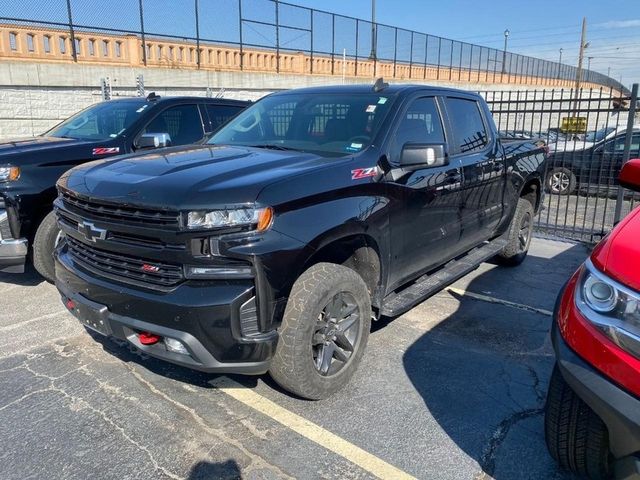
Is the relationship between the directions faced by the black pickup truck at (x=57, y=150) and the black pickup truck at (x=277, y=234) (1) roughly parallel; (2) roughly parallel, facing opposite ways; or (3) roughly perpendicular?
roughly parallel

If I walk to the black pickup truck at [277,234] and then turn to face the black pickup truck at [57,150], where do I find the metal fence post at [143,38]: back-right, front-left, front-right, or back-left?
front-right

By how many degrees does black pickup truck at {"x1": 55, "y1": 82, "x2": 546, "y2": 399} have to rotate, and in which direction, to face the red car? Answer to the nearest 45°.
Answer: approximately 90° to its left

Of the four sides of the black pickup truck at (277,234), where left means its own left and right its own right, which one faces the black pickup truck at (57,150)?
right

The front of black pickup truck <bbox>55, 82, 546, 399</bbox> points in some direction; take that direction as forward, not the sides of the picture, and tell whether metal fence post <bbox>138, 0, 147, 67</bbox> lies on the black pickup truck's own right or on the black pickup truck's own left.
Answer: on the black pickup truck's own right

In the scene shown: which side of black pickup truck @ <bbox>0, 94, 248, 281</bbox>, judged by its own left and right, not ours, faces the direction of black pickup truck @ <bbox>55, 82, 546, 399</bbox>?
left

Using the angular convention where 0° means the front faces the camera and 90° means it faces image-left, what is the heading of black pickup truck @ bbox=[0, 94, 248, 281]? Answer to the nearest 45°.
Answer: approximately 45°

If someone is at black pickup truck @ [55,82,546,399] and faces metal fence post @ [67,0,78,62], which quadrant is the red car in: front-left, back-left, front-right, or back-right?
back-right

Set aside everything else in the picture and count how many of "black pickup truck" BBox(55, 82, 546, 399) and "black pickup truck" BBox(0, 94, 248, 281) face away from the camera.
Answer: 0

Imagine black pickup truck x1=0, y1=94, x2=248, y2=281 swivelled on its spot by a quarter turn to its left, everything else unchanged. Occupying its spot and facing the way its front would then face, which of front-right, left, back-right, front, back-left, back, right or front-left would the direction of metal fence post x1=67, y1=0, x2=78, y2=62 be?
back-left
